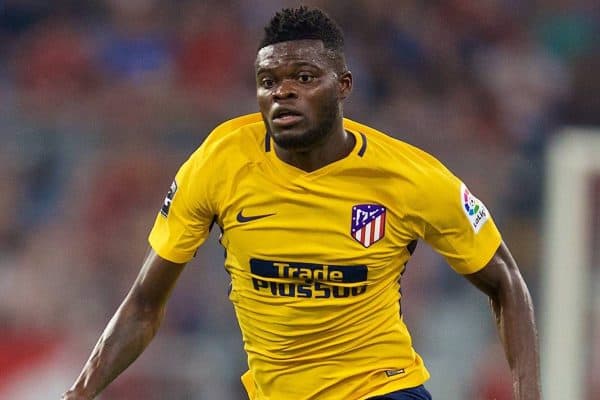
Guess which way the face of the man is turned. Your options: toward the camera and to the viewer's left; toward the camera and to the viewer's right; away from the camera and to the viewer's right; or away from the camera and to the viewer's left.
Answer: toward the camera and to the viewer's left

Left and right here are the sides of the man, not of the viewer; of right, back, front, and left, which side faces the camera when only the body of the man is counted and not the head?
front
